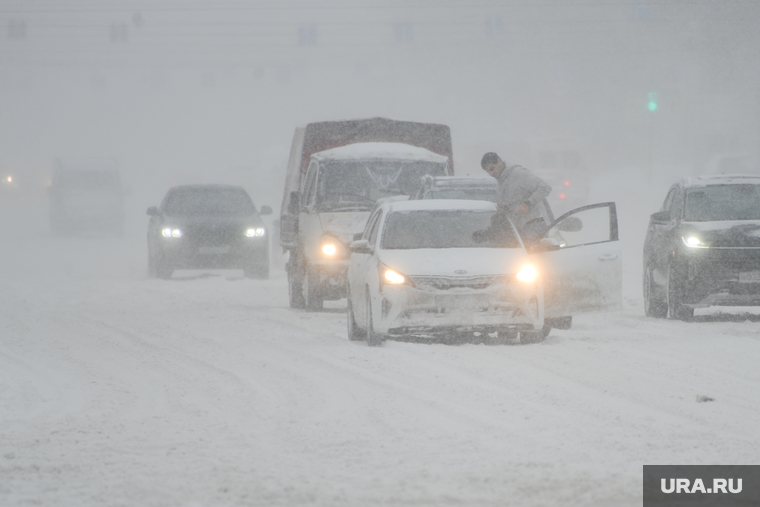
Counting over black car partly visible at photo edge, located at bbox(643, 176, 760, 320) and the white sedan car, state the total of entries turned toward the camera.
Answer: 2

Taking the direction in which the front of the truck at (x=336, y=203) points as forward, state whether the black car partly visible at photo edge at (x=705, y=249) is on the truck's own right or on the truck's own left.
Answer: on the truck's own left

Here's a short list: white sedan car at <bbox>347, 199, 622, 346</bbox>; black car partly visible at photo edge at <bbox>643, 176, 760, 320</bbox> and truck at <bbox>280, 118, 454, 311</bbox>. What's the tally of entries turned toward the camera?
3

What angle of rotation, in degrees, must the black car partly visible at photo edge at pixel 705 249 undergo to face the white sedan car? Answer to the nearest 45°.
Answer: approximately 45° to its right

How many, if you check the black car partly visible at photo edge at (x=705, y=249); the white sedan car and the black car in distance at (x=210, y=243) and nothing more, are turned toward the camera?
3

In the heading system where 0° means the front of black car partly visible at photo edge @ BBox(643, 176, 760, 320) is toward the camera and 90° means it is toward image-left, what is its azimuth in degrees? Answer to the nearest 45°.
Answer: approximately 0°

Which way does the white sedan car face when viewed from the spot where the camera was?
facing the viewer

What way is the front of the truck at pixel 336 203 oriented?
toward the camera

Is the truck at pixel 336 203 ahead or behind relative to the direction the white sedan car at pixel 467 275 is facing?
behind

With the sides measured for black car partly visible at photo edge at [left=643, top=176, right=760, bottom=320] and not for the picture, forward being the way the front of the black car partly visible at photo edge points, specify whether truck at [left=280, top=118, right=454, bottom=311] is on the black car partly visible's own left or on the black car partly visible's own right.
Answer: on the black car partly visible's own right

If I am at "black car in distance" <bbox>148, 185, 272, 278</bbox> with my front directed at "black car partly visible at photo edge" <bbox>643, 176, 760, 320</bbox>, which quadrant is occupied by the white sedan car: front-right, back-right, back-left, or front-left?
front-right

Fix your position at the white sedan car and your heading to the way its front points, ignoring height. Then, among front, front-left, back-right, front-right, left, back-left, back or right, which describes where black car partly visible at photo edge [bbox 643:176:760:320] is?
back-left

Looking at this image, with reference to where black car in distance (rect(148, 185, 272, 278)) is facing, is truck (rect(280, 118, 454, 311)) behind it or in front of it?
in front
